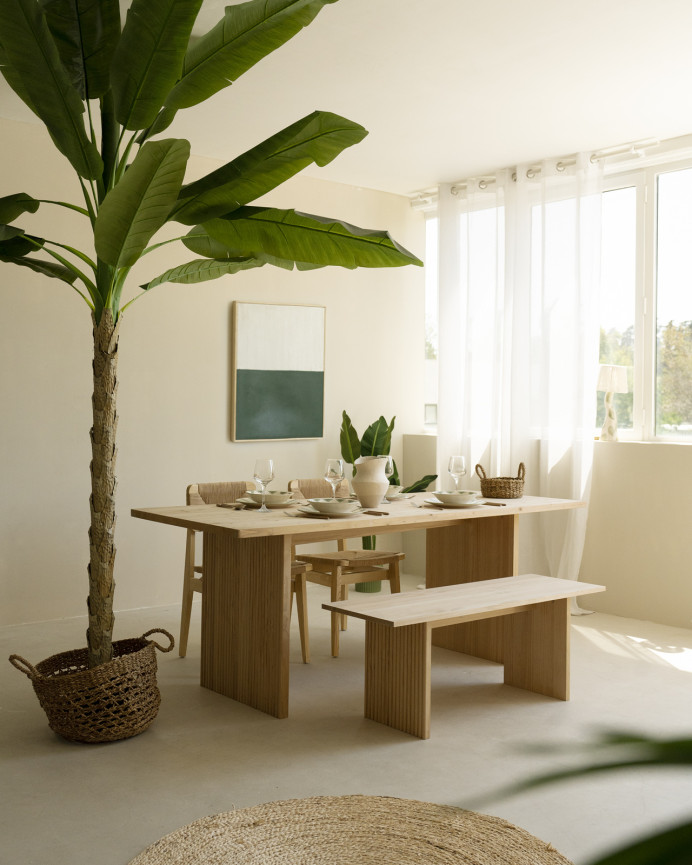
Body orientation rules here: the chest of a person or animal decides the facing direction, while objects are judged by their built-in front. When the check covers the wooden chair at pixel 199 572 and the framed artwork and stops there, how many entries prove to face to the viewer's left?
0

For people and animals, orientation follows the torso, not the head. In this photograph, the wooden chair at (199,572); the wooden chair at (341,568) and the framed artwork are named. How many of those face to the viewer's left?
0

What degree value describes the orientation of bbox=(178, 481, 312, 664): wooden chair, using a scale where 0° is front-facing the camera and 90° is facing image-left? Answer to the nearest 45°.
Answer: approximately 315°

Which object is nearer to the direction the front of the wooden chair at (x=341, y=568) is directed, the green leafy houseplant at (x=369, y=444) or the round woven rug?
the round woven rug

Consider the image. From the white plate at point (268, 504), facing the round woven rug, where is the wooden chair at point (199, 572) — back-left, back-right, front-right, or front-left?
back-right

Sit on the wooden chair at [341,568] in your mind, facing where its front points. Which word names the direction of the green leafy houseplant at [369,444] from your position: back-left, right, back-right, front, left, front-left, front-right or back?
back-left

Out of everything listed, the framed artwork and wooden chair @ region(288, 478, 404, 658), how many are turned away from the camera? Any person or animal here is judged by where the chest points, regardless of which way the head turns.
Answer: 0

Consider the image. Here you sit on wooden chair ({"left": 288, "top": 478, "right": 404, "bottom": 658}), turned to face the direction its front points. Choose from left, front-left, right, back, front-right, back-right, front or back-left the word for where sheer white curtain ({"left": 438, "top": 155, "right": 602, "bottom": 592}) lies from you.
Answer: left

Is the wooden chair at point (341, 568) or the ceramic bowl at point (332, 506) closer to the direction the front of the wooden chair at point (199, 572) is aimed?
the ceramic bowl

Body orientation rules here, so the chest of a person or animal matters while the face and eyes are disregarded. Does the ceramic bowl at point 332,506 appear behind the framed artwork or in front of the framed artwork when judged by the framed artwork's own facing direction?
in front

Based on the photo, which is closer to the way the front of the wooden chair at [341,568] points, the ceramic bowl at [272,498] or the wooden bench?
the wooden bench

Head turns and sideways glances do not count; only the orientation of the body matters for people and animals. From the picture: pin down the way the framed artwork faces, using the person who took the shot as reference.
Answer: facing the viewer and to the right of the viewer
